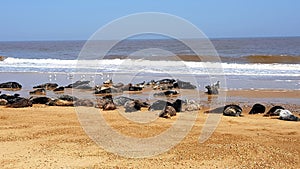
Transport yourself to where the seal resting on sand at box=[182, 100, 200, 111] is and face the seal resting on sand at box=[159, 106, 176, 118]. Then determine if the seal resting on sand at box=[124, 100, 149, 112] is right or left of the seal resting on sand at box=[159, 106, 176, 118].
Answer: right

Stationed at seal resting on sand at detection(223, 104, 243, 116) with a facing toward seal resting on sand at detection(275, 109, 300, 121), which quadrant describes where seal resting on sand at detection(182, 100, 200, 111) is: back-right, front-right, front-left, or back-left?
back-left

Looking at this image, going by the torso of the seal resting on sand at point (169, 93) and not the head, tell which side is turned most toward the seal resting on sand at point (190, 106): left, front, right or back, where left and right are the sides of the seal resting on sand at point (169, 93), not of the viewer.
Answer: right

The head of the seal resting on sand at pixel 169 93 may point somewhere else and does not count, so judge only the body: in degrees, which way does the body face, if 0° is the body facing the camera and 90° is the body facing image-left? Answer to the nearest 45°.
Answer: approximately 270°

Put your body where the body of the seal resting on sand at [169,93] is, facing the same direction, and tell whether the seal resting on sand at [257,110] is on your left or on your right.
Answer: on your right
